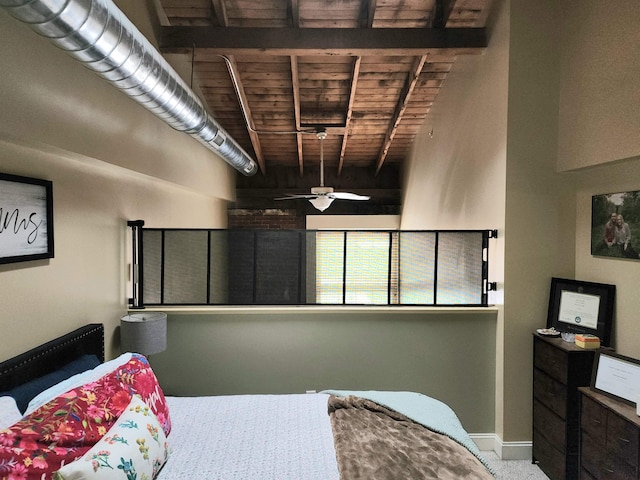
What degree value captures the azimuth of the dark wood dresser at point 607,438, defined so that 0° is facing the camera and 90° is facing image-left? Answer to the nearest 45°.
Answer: approximately 45°

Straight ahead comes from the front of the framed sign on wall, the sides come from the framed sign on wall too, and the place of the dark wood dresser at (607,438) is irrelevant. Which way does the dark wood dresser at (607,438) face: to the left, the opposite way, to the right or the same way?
the opposite way

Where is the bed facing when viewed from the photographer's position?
facing to the right of the viewer

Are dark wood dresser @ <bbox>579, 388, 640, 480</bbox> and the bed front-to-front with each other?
yes

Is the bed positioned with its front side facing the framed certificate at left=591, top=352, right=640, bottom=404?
yes

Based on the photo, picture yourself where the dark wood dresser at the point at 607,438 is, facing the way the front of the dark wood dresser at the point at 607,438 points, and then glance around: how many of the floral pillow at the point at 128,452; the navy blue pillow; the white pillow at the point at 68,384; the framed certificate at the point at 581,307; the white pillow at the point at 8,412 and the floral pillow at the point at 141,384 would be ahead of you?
5

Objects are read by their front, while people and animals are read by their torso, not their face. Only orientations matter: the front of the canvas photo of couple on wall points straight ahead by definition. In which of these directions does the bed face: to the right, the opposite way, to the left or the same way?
the opposite way

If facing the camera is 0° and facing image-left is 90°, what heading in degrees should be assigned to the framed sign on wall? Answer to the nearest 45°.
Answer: approximately 315°

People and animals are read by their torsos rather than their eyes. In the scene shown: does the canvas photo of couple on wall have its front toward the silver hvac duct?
yes

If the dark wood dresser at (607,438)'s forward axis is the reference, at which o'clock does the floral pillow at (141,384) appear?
The floral pillow is roughly at 12 o'clock from the dark wood dresser.
